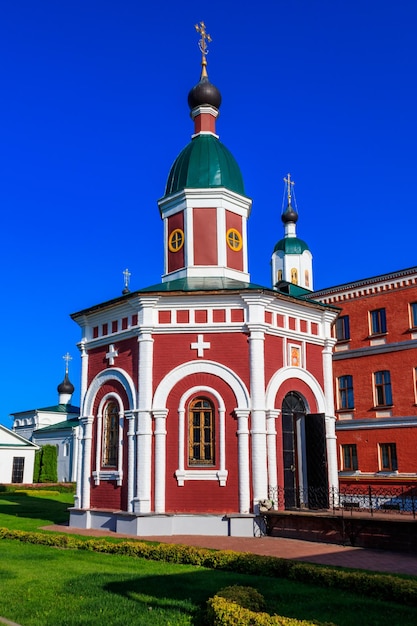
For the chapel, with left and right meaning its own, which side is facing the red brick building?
left

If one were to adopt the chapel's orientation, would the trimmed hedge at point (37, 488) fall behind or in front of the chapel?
behind

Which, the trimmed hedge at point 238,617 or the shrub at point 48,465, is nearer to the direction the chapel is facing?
the trimmed hedge

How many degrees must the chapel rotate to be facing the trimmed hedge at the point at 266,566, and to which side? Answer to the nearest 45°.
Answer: approximately 45° to its right

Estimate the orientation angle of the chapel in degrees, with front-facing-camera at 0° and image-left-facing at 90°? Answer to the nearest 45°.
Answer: approximately 315°

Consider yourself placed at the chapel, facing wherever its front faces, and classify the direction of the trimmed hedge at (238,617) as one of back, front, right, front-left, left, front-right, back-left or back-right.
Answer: front-right

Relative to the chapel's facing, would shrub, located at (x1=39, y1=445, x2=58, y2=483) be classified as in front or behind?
behind

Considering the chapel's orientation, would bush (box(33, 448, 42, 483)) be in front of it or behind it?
behind
